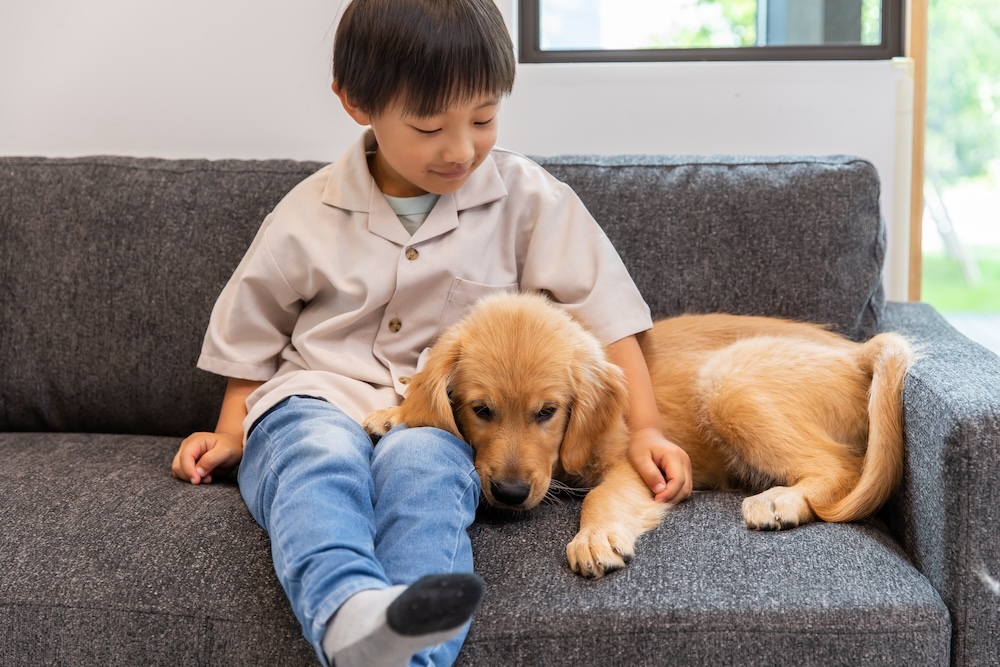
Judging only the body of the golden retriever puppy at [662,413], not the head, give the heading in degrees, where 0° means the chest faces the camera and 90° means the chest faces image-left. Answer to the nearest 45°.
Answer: approximately 45°

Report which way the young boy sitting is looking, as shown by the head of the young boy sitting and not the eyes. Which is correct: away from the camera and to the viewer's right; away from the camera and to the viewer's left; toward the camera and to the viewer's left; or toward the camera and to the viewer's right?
toward the camera and to the viewer's right

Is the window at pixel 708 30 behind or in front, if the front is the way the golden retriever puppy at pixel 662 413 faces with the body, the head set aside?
behind

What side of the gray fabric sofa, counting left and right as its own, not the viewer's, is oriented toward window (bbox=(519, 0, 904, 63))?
back

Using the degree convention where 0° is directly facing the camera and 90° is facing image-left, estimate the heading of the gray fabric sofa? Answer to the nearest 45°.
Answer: approximately 0°
